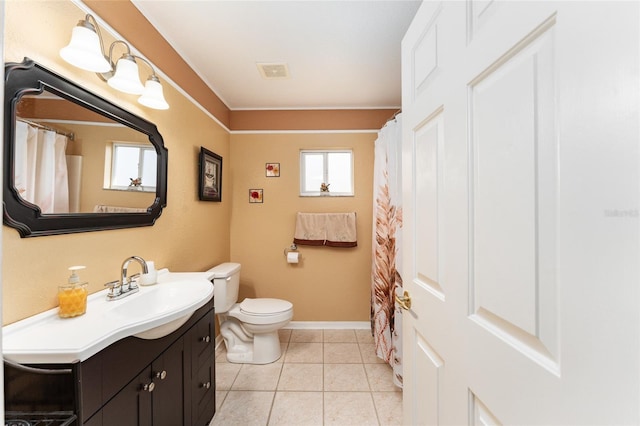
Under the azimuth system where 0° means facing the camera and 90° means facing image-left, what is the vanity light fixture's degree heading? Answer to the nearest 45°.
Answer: approximately 315°

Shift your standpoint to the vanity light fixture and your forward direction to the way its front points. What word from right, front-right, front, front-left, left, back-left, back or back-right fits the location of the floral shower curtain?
front-left

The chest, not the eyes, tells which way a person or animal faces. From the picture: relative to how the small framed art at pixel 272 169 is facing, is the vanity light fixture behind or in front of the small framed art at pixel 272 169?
in front

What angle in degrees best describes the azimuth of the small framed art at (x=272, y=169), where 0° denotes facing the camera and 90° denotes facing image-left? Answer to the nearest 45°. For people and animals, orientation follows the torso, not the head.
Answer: approximately 0°

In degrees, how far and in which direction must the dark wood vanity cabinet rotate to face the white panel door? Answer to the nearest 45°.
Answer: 0° — it already faces it

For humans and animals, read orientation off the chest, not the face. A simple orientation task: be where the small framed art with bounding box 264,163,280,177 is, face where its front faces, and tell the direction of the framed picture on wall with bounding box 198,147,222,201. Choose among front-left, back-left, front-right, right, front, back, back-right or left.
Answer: front-right

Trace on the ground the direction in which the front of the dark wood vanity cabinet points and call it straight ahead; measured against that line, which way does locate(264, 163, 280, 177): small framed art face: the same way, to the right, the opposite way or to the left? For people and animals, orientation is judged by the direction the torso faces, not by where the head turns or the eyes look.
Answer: to the right

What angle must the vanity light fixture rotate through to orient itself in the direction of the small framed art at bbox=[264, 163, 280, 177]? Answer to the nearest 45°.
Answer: approximately 90° to its left

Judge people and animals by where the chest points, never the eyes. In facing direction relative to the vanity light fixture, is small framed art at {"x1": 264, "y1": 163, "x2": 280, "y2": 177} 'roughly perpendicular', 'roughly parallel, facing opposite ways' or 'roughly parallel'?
roughly perpendicular
